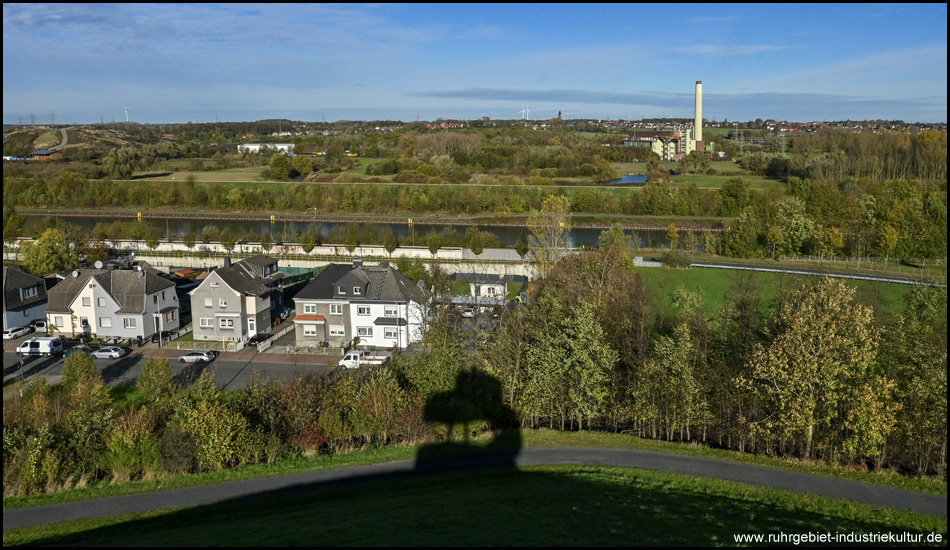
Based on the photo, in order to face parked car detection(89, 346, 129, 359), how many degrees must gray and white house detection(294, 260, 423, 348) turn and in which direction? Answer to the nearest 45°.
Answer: approximately 90° to its right

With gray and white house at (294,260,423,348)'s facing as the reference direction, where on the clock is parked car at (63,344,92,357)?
The parked car is roughly at 3 o'clock from the gray and white house.

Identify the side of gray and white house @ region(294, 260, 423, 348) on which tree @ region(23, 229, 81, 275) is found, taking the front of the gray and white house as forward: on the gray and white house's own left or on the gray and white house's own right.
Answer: on the gray and white house's own right

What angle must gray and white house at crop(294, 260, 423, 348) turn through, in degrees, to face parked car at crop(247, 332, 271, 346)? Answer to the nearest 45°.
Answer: approximately 90° to its right

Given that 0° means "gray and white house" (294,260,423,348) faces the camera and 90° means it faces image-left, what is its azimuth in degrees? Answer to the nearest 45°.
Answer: approximately 0°

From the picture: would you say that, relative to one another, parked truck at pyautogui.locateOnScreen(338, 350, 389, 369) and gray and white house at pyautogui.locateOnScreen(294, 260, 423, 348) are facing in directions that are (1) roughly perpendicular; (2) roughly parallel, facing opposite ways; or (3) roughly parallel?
roughly perpendicular

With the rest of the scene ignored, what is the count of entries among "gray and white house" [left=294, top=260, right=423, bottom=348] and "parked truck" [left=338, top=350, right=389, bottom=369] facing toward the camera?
1

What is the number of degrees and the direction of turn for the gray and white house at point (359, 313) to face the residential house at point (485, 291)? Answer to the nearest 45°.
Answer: approximately 135° to its left

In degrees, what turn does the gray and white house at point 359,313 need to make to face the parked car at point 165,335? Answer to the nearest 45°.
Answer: approximately 90° to its right
